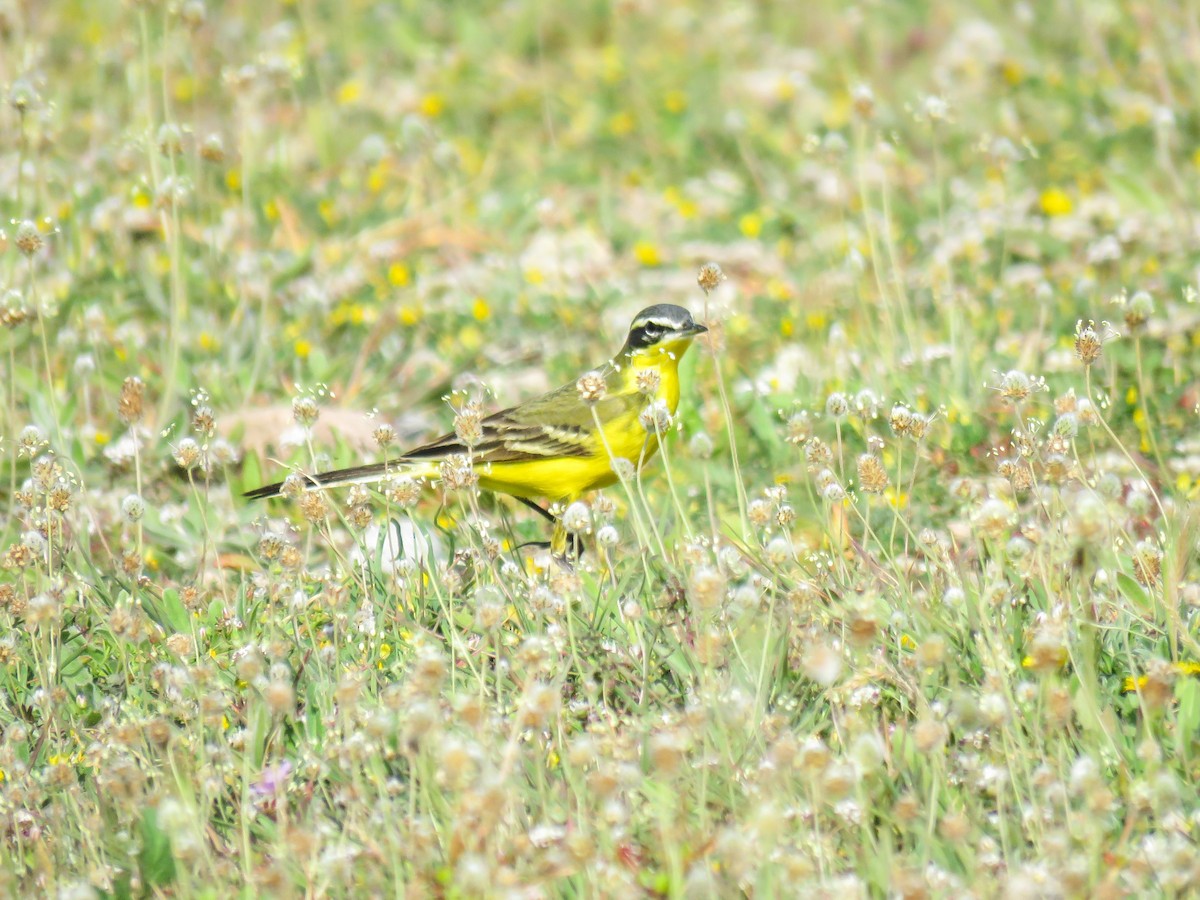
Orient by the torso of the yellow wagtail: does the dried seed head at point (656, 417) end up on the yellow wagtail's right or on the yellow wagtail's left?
on the yellow wagtail's right

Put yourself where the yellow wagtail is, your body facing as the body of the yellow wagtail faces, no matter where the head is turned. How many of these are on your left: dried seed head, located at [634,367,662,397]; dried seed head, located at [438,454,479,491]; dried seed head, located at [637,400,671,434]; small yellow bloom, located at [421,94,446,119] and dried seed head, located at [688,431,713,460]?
1

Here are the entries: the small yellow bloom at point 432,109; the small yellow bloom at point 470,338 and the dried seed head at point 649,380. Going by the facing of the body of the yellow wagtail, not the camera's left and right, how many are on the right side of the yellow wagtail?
1

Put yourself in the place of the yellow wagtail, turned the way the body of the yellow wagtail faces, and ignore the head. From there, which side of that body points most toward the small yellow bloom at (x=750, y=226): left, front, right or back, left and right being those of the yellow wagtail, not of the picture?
left

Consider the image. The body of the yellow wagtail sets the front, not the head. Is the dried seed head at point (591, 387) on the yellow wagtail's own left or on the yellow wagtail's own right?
on the yellow wagtail's own right

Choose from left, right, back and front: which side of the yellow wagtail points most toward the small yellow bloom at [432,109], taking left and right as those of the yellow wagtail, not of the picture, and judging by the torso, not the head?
left

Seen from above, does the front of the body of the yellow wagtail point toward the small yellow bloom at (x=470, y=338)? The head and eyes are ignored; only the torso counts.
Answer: no

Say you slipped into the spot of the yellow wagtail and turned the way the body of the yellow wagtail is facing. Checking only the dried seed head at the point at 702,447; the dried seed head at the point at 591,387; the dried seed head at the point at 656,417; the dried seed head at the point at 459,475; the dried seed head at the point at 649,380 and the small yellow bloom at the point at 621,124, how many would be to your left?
1

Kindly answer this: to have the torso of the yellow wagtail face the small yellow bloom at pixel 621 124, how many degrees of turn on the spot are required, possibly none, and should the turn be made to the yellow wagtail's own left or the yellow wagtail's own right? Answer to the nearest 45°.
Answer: approximately 90° to the yellow wagtail's own left

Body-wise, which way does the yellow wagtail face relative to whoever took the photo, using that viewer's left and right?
facing to the right of the viewer

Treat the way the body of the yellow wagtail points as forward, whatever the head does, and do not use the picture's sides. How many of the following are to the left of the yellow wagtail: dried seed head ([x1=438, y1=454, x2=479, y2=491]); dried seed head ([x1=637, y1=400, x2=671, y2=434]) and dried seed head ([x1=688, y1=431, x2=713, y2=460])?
0
